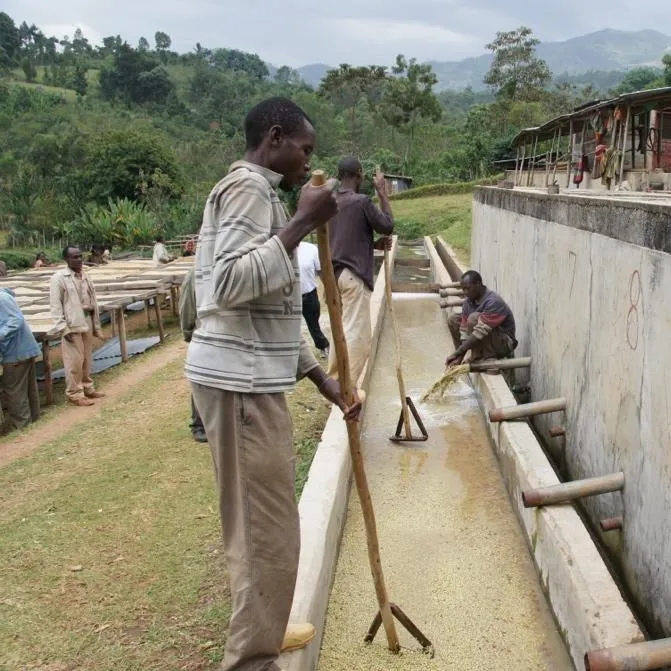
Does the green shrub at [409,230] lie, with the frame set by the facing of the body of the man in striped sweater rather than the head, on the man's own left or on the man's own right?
on the man's own left

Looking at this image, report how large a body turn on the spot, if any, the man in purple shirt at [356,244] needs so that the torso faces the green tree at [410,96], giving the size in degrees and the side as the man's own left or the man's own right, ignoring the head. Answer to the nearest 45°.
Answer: approximately 45° to the man's own left

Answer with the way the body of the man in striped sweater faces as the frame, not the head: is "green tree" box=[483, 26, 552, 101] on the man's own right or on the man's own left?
on the man's own left

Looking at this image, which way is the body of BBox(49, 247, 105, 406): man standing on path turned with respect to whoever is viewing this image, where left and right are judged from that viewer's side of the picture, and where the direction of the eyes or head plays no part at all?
facing the viewer and to the right of the viewer

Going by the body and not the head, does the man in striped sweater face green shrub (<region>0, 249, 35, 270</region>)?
no

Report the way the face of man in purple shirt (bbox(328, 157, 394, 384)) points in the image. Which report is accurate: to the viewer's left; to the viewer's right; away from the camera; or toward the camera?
away from the camera

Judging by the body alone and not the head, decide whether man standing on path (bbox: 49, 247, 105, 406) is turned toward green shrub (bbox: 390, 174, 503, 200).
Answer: no

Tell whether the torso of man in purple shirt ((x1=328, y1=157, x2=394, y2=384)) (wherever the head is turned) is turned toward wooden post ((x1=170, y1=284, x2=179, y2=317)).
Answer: no

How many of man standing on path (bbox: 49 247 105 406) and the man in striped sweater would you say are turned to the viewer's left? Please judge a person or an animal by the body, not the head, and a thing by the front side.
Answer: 0

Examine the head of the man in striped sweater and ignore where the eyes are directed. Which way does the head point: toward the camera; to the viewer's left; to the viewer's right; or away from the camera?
to the viewer's right

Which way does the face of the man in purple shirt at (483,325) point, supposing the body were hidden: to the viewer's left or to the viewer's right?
to the viewer's left

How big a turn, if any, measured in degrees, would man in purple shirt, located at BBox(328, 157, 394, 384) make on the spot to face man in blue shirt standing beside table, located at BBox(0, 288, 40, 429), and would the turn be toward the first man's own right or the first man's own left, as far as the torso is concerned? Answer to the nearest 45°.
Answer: approximately 90° to the first man's own left

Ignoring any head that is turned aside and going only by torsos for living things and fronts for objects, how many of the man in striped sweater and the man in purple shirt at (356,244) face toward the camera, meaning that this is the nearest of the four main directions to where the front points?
0

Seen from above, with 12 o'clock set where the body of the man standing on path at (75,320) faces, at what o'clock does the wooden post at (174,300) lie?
The wooden post is roughly at 8 o'clock from the man standing on path.

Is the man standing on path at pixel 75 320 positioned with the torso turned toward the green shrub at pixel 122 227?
no

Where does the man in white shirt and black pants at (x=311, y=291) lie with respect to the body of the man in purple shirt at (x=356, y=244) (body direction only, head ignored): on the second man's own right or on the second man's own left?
on the second man's own left

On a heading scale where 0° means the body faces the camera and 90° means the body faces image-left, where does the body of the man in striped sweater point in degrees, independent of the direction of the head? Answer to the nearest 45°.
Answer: approximately 270°

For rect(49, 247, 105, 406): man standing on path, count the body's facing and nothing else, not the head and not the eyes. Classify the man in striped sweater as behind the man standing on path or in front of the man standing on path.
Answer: in front

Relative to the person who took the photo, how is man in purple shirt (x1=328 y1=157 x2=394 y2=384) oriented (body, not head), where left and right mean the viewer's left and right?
facing away from the viewer and to the right of the viewer
